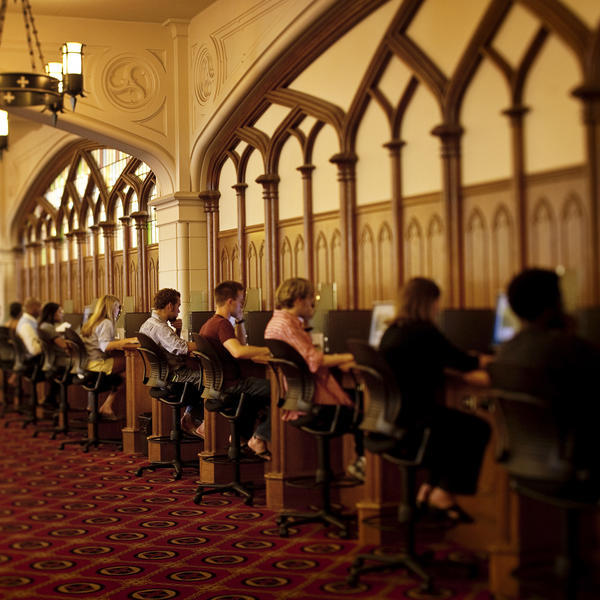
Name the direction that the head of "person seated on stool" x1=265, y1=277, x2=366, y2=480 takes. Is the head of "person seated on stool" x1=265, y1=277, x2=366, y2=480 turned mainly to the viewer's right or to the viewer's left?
to the viewer's right

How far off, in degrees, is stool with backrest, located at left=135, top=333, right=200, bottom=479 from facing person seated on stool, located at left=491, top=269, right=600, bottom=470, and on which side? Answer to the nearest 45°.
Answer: approximately 135° to its right

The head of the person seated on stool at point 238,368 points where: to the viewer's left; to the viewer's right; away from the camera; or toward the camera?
to the viewer's right

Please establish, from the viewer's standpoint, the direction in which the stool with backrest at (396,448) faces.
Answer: facing away from the viewer and to the right of the viewer

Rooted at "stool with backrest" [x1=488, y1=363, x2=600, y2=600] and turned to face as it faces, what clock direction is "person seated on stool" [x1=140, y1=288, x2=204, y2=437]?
The person seated on stool is roughly at 9 o'clock from the stool with backrest.

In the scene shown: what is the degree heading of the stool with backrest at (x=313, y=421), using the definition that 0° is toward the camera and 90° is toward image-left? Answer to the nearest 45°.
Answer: approximately 225°

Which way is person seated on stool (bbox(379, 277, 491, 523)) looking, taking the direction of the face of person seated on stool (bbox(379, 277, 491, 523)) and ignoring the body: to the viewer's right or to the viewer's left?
to the viewer's right

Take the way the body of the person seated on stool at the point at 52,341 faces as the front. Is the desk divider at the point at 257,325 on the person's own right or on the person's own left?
on the person's own right

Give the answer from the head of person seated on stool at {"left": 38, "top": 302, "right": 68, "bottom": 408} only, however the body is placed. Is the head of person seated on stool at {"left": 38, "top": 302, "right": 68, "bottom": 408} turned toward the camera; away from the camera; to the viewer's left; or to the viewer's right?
to the viewer's right

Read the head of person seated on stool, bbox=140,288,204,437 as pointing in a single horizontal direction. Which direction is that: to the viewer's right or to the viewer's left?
to the viewer's right

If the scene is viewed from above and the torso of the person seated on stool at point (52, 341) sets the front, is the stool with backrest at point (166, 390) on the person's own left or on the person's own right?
on the person's own right

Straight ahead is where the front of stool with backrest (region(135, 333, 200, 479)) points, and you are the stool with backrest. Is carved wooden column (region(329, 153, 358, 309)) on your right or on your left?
on your right

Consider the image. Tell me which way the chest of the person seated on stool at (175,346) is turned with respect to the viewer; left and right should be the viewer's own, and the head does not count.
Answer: facing to the right of the viewer

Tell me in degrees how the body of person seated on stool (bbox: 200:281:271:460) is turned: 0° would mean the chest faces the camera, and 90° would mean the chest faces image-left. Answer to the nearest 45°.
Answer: approximately 270°

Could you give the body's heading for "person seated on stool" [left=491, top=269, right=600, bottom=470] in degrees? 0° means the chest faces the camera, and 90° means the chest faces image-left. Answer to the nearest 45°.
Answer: approximately 225°

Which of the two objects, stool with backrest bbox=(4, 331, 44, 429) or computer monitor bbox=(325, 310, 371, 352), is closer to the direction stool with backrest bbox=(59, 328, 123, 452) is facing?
the computer monitor

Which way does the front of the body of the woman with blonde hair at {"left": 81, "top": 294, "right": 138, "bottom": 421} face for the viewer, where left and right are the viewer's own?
facing to the right of the viewer
